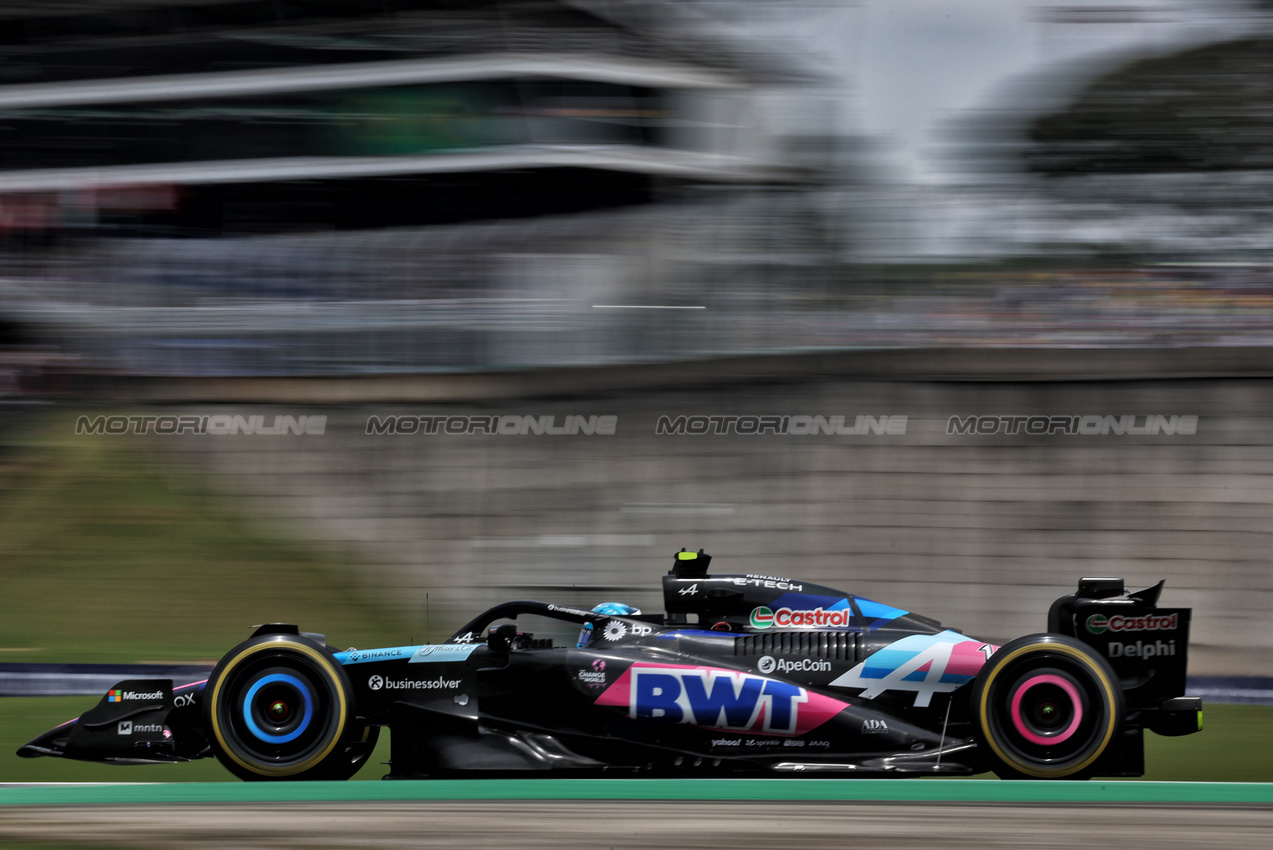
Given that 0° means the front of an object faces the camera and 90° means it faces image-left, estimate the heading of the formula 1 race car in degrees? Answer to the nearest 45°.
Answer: approximately 90°
